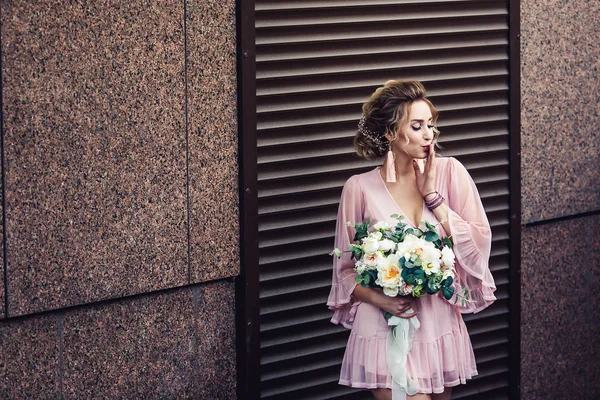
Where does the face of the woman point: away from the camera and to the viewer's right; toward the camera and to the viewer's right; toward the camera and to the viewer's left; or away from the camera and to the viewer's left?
toward the camera and to the viewer's right

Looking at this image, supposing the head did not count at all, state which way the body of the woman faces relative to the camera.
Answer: toward the camera

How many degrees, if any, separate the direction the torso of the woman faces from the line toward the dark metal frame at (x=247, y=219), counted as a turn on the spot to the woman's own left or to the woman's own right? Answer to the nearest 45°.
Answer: approximately 135° to the woman's own right

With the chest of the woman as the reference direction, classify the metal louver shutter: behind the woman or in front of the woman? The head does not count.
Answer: behind
